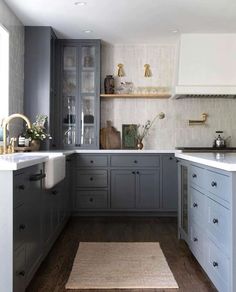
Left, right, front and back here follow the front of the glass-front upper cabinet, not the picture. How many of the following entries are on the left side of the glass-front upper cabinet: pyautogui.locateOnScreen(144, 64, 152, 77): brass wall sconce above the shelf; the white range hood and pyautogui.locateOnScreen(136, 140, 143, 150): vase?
3

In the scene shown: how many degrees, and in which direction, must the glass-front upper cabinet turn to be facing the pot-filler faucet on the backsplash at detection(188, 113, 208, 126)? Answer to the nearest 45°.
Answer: approximately 90° to its left

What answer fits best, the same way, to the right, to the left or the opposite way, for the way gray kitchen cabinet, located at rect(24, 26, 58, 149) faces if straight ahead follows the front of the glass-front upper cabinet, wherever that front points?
to the left

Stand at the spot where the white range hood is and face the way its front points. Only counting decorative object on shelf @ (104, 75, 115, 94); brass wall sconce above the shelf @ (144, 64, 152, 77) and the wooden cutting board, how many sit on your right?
3

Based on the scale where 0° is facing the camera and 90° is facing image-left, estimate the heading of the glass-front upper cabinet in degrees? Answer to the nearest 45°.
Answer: approximately 0°

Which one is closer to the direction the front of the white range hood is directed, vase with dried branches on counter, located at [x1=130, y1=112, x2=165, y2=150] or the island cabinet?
the island cabinet

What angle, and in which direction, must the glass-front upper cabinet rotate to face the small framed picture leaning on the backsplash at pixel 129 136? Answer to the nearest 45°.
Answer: approximately 90° to its left

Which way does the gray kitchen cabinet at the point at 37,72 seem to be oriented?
to the viewer's right
